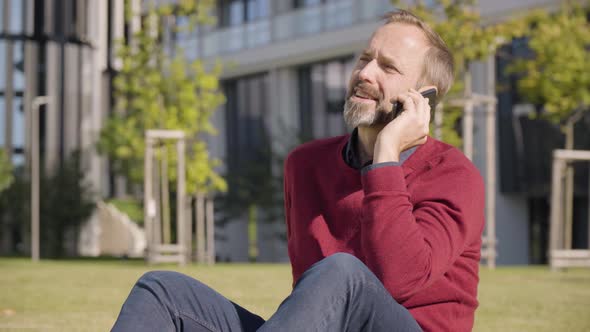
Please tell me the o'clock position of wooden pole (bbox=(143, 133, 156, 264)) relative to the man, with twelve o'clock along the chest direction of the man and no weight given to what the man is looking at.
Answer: The wooden pole is roughly at 4 o'clock from the man.

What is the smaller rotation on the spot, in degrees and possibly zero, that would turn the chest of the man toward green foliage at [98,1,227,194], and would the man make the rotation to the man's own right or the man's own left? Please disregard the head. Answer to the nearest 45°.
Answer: approximately 135° to the man's own right

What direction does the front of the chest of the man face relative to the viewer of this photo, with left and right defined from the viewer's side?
facing the viewer and to the left of the viewer

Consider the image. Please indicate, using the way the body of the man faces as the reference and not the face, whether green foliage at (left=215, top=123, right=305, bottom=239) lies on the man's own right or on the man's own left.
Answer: on the man's own right
